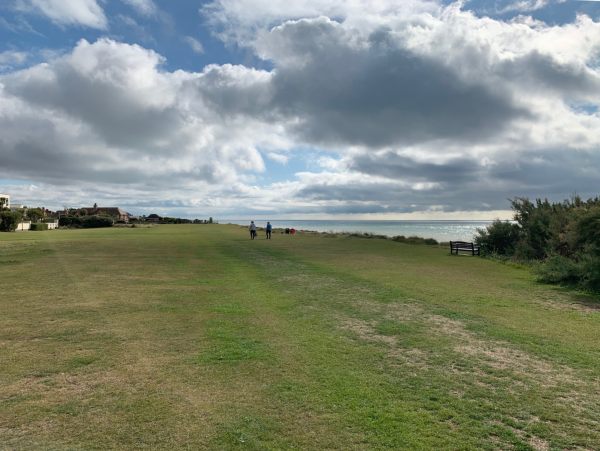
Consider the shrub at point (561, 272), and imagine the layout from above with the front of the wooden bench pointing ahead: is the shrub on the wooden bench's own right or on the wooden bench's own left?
on the wooden bench's own right

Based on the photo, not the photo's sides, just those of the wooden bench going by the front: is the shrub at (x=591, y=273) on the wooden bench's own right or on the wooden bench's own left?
on the wooden bench's own right

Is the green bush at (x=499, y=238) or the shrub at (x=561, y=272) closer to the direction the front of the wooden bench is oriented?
the green bush
